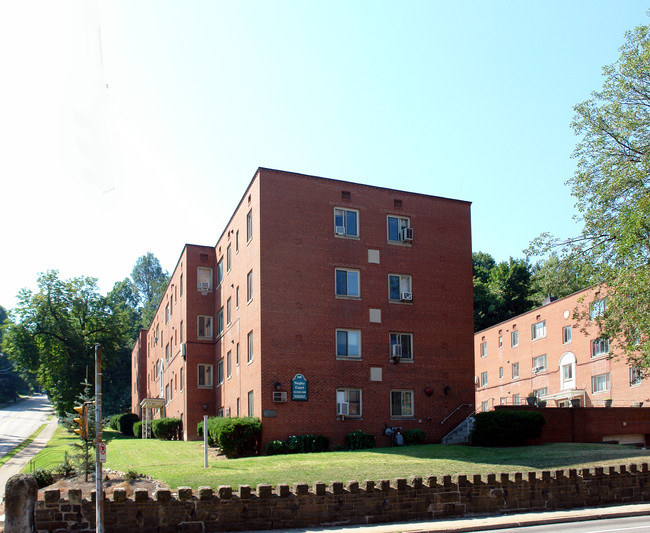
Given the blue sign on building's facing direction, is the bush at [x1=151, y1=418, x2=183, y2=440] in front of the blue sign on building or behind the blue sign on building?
behind

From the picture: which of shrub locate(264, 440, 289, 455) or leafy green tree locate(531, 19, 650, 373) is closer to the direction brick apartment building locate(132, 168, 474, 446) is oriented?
the shrub

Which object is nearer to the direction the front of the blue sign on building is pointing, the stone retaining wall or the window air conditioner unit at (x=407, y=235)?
the stone retaining wall

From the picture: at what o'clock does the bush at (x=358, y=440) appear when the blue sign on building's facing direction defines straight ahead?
The bush is roughly at 9 o'clock from the blue sign on building.

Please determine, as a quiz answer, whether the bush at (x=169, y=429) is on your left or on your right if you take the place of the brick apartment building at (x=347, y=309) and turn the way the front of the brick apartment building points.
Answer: on your right

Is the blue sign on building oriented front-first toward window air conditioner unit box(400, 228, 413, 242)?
no

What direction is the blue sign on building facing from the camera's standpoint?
toward the camera

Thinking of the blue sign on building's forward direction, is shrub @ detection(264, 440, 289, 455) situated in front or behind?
in front

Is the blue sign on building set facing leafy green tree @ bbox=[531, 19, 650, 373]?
no

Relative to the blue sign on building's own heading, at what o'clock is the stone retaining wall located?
The stone retaining wall is roughly at 12 o'clock from the blue sign on building.

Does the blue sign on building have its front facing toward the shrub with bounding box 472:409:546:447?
no

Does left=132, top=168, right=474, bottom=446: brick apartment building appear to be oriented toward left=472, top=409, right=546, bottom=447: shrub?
no
